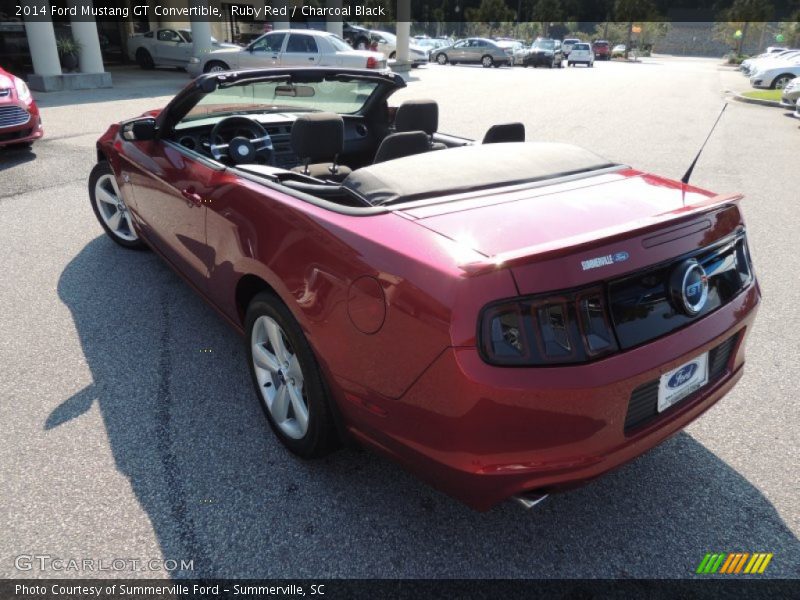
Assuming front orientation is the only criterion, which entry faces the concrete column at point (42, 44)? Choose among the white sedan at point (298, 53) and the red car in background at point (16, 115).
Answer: the white sedan

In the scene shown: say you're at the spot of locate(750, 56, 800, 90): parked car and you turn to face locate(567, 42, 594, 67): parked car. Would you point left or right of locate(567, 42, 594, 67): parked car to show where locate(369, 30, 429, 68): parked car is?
left

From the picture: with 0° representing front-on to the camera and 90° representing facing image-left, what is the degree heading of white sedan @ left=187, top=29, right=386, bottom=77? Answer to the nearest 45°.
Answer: approximately 90°

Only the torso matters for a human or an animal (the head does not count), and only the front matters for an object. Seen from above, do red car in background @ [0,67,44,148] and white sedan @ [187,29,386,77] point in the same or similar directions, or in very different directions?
very different directions

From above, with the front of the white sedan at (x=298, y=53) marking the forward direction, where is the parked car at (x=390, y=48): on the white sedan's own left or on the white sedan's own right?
on the white sedan's own right

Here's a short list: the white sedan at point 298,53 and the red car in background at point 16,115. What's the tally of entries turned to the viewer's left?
1

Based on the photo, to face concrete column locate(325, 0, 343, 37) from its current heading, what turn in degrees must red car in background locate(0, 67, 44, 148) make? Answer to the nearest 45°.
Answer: approximately 90° to its left

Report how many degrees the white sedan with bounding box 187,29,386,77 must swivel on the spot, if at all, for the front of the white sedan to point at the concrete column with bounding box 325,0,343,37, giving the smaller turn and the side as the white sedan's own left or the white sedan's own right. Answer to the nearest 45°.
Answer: approximately 90° to the white sedan's own right

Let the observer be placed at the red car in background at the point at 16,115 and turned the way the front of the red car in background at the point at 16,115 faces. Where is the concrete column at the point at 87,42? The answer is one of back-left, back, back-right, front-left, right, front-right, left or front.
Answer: back-left

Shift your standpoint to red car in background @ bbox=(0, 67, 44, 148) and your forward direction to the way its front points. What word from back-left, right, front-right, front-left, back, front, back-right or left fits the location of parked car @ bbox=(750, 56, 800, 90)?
front-left

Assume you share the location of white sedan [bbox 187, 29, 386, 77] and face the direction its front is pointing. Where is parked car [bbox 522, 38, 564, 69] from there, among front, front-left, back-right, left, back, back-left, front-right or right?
back-right

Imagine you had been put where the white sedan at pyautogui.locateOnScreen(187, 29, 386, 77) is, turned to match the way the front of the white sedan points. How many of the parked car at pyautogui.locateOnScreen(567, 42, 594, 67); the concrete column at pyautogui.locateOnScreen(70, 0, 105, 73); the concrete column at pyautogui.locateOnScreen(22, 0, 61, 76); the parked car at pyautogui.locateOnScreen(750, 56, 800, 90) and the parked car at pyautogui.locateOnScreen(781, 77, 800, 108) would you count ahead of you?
2

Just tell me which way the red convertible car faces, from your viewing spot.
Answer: facing away from the viewer and to the left of the viewer

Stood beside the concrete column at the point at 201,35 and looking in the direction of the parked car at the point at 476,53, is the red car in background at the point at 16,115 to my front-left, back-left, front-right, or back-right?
back-right
